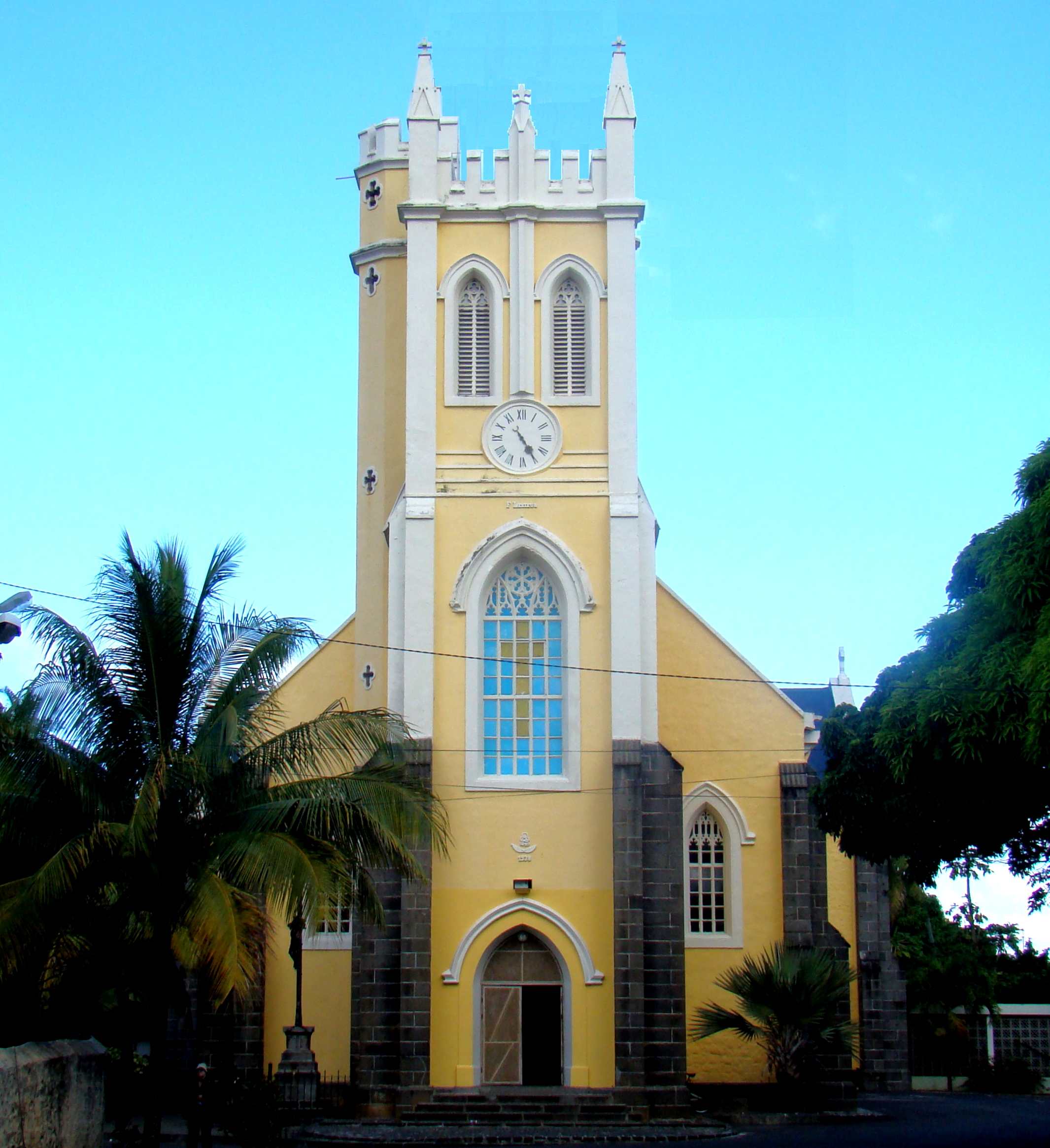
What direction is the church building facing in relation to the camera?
toward the camera

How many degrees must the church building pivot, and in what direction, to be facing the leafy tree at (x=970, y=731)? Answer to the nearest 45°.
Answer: approximately 45° to its left

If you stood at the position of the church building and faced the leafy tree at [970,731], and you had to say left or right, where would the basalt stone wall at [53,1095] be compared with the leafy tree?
right

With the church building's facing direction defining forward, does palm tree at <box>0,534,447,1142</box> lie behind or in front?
in front

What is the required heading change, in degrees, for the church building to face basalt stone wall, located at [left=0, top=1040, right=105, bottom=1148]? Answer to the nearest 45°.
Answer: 0° — it already faces it
